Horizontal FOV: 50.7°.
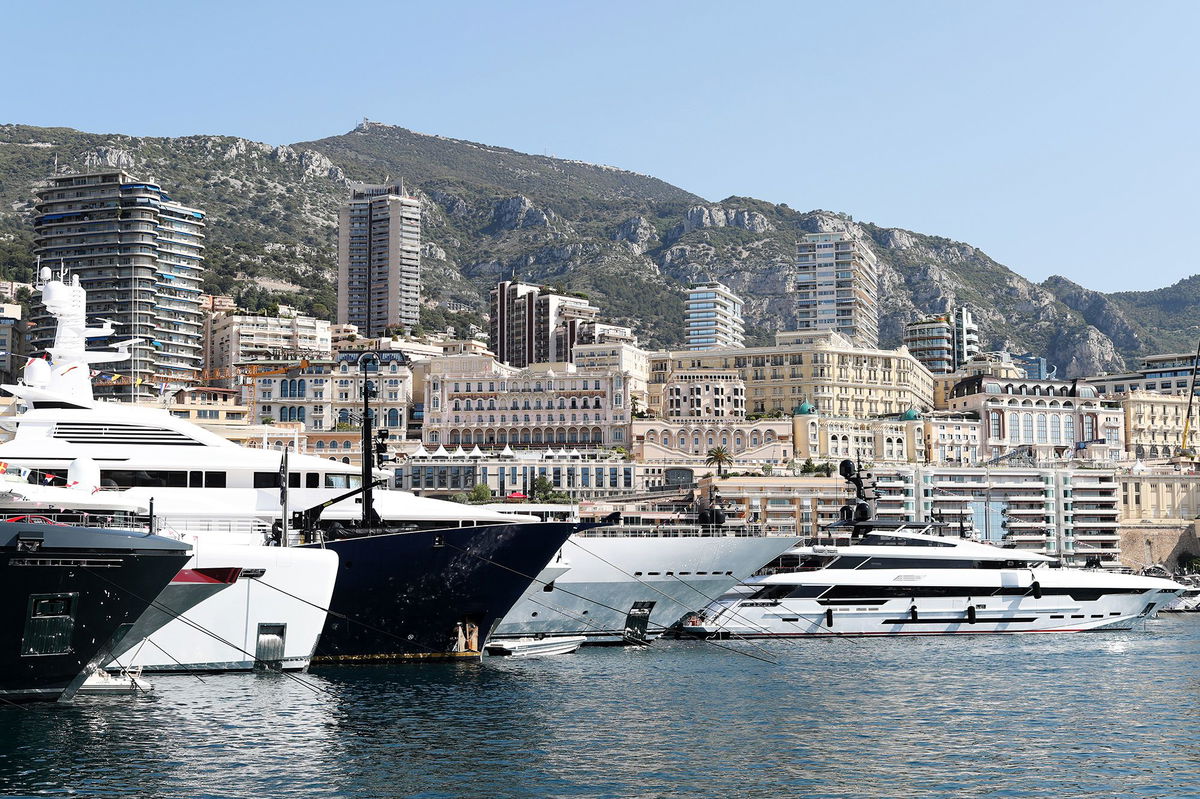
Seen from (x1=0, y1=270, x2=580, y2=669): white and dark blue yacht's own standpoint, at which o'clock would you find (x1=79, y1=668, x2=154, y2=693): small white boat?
The small white boat is roughly at 5 o'clock from the white and dark blue yacht.

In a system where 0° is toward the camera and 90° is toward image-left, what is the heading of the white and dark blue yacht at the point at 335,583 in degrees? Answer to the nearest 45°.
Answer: approximately 270°
